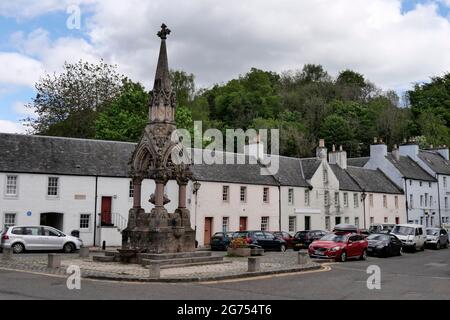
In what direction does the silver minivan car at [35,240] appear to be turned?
to the viewer's right

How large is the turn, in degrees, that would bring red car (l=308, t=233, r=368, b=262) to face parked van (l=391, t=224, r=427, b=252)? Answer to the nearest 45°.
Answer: approximately 180°

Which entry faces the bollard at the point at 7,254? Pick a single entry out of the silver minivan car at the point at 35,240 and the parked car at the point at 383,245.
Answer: the parked car

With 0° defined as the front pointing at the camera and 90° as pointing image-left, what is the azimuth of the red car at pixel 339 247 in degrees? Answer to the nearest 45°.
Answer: approximately 45°

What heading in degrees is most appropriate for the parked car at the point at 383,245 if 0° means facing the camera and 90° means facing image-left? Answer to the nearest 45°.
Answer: approximately 45°

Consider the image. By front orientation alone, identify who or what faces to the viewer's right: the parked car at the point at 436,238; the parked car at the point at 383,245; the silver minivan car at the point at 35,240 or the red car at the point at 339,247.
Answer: the silver minivan car

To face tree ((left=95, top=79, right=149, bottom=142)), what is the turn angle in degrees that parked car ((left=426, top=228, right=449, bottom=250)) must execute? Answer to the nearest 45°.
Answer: approximately 45° to its right

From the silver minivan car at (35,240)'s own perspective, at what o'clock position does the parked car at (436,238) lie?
The parked car is roughly at 12 o'clock from the silver minivan car.

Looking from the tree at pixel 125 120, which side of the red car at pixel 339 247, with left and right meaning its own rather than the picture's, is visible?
right
